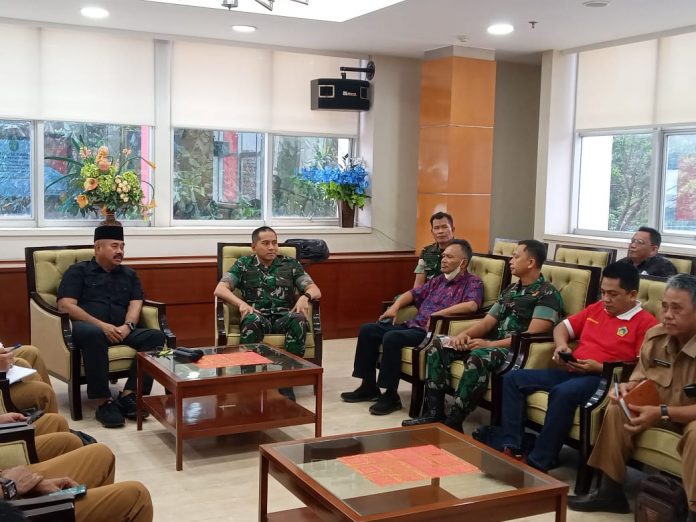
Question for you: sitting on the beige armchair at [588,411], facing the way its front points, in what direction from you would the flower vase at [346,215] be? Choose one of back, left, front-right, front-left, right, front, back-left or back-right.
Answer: right

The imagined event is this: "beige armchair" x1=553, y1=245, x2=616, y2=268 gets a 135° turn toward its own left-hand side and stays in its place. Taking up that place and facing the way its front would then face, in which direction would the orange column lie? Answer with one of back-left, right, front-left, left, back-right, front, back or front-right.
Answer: back-left

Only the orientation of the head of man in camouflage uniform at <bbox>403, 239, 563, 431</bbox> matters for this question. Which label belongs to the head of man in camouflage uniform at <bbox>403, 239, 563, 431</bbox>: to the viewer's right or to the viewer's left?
to the viewer's left

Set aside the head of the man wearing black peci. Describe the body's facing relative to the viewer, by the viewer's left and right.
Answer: facing the viewer and to the right of the viewer

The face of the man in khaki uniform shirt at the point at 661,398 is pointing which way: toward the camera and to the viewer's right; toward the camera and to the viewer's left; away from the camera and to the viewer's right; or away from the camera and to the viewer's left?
toward the camera and to the viewer's left

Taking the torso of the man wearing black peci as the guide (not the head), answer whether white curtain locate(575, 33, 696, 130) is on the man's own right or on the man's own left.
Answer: on the man's own left

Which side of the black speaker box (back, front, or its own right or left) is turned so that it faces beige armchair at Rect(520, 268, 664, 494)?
front

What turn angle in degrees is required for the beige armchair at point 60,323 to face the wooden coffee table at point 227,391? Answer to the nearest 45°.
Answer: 0° — it already faces it

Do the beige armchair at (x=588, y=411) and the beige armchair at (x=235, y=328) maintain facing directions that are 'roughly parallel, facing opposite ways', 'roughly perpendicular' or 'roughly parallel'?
roughly perpendicular

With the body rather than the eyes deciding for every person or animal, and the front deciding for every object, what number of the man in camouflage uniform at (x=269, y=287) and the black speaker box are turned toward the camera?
2

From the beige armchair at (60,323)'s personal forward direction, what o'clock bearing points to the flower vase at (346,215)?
The flower vase is roughly at 9 o'clock from the beige armchair.

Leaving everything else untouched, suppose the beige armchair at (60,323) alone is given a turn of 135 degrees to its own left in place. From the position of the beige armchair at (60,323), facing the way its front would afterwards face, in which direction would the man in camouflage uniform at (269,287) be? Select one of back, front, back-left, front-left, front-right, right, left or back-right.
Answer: right

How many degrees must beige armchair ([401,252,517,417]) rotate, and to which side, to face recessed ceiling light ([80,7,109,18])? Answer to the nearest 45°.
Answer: approximately 45° to its right

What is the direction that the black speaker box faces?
toward the camera
